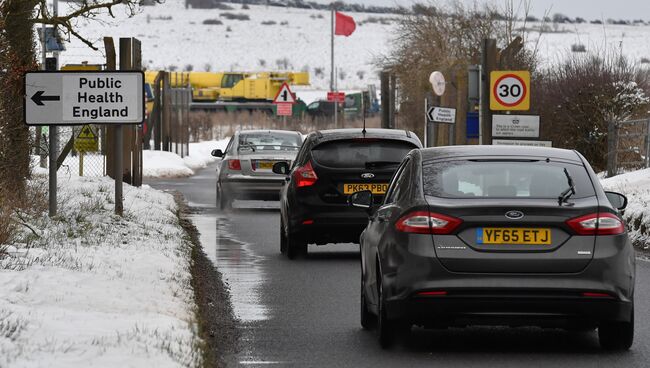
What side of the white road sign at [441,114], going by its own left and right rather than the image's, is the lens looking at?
front

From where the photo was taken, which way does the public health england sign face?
toward the camera

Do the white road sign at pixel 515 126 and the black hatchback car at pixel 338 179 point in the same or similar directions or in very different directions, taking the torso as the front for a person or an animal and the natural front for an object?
very different directions

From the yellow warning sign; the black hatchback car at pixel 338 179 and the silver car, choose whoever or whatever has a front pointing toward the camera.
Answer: the yellow warning sign

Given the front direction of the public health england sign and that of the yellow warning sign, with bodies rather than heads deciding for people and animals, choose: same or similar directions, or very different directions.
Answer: same or similar directions

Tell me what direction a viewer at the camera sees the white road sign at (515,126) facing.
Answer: facing the viewer

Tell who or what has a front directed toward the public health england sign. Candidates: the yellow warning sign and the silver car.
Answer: the yellow warning sign

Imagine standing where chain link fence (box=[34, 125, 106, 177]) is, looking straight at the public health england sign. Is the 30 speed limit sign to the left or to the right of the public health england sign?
left

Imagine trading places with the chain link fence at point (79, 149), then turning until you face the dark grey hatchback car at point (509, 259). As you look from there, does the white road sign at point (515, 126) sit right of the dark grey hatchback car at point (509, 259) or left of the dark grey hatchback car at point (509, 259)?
left

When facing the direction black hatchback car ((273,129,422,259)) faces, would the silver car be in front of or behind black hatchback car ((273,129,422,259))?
in front

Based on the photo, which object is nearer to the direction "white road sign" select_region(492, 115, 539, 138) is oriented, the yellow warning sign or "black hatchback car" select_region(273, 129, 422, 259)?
the black hatchback car

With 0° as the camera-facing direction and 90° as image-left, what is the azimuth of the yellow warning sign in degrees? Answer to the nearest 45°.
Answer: approximately 0°

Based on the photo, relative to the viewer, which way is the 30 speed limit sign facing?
toward the camera

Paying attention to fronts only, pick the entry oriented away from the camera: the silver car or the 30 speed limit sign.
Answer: the silver car

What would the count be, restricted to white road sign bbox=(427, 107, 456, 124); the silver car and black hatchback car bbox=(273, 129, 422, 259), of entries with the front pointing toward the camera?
1

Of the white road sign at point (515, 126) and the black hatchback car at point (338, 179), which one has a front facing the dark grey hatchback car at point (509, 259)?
the white road sign

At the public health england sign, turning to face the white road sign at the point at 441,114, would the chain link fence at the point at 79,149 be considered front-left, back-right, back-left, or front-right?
front-left

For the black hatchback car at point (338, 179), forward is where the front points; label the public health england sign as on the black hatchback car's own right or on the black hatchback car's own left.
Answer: on the black hatchback car's own left

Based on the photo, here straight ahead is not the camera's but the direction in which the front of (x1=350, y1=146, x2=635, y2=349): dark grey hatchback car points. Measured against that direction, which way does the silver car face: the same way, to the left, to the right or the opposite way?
the same way

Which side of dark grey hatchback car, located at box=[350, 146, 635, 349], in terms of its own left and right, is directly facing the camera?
back

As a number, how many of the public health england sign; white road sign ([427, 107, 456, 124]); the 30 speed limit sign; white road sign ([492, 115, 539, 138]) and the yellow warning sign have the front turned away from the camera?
0
